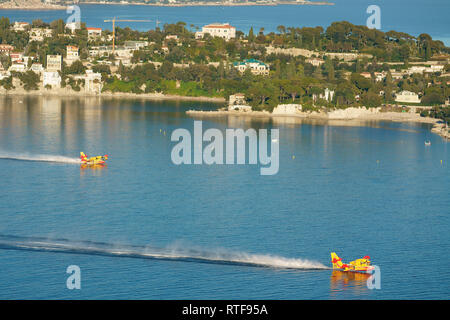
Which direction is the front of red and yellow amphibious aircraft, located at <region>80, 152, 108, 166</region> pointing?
to the viewer's right

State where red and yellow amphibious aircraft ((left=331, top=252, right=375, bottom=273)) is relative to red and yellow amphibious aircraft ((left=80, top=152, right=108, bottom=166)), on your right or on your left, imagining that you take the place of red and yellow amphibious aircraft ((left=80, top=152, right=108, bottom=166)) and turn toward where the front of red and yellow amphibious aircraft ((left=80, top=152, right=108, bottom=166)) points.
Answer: on your right

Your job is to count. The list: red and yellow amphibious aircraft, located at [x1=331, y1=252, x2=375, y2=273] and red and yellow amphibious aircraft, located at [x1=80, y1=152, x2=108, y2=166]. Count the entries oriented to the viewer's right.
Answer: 2

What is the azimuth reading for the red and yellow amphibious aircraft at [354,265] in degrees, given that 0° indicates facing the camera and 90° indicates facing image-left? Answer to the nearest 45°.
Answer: approximately 270°

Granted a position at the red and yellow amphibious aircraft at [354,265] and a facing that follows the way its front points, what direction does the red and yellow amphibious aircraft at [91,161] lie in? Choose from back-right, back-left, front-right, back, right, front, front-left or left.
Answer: back-left
